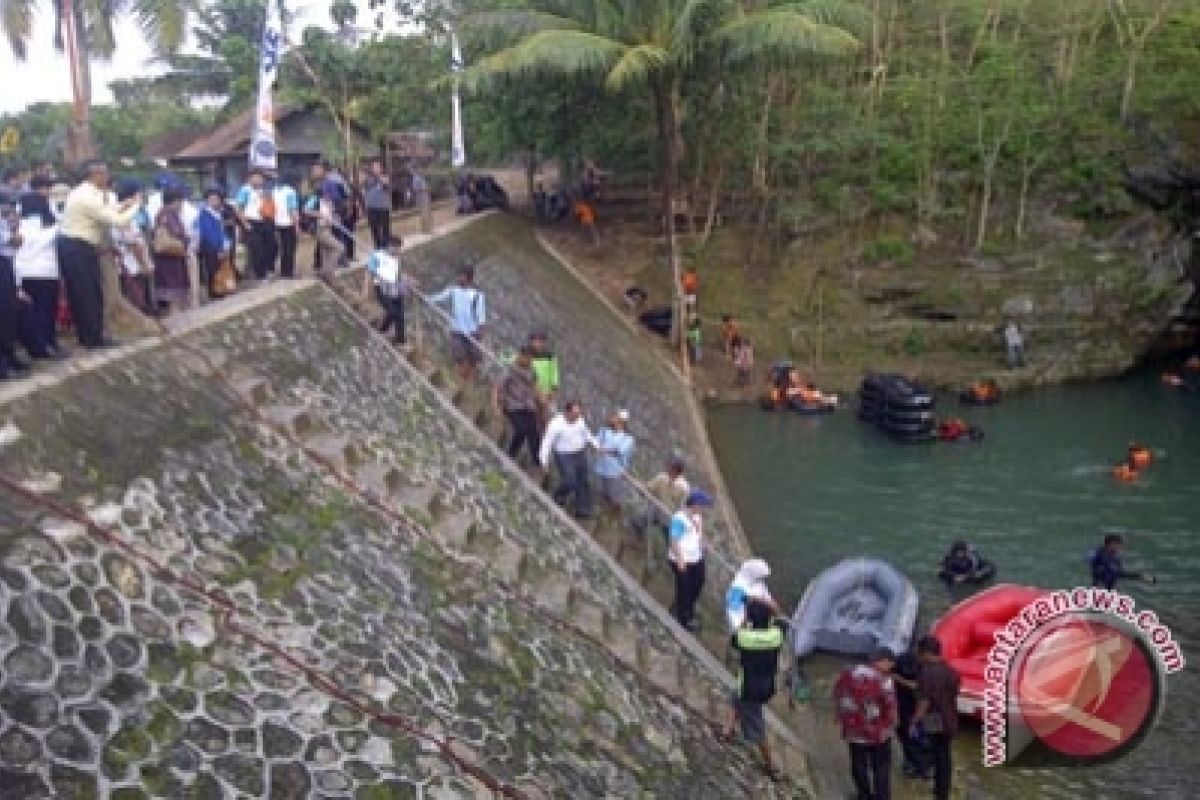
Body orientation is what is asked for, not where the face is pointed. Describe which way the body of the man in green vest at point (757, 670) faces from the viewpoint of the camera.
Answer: away from the camera

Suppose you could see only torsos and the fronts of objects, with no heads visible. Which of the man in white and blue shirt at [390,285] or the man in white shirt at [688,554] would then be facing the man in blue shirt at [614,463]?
the man in white and blue shirt

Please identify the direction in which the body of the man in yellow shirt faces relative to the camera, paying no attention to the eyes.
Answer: to the viewer's right

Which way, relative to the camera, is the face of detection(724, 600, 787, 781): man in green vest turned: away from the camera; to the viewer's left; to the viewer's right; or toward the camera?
away from the camera

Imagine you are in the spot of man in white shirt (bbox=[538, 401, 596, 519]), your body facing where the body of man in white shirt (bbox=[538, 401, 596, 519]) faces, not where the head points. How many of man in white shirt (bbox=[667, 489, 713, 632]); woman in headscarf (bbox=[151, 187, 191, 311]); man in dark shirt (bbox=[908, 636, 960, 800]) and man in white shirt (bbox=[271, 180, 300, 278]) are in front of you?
2
